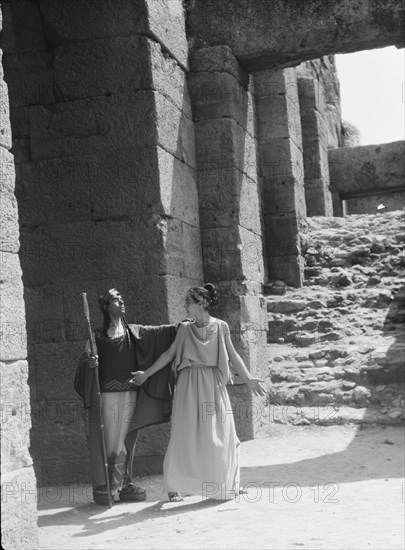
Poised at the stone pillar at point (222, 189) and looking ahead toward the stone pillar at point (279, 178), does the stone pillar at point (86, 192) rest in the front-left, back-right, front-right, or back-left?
back-left

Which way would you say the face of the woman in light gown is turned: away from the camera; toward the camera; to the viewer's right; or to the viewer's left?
to the viewer's left

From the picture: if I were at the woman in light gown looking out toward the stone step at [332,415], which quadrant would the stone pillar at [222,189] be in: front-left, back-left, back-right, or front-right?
front-left

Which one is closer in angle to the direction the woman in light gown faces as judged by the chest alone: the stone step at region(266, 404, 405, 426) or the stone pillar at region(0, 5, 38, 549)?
the stone pillar

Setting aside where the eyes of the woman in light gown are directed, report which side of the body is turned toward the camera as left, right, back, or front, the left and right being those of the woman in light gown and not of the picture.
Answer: front

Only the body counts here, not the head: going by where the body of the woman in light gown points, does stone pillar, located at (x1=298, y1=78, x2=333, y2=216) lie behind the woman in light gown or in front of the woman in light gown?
behind

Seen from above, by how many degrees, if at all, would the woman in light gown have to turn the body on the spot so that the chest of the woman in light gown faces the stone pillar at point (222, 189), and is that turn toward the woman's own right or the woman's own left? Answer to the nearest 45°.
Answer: approximately 180°

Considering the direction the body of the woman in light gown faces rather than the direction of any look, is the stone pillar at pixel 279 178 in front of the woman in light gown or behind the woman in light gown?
behind

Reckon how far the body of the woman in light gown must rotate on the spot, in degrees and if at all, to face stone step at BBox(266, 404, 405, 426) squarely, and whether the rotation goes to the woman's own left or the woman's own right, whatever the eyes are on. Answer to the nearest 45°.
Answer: approximately 135° to the woman's own left
